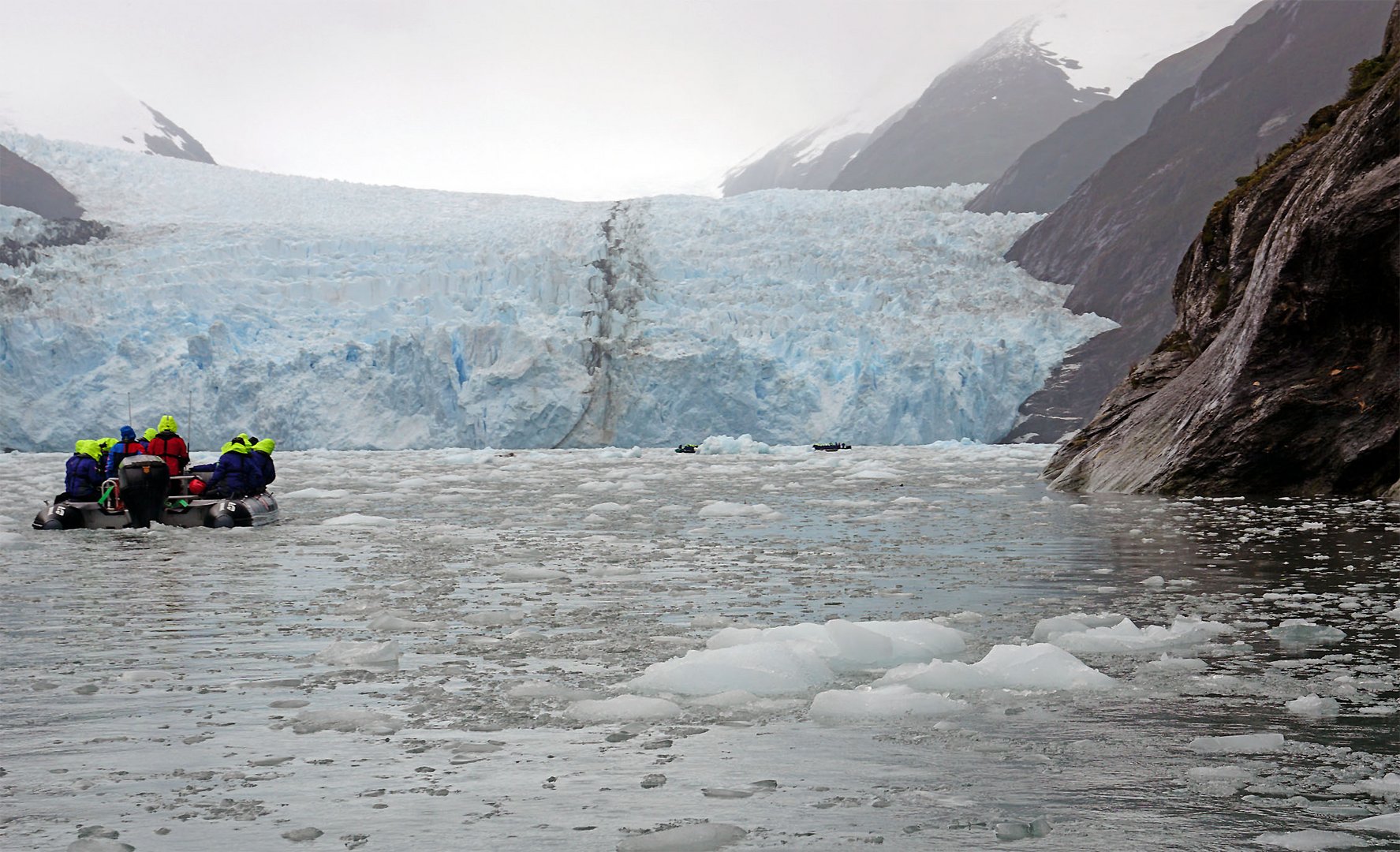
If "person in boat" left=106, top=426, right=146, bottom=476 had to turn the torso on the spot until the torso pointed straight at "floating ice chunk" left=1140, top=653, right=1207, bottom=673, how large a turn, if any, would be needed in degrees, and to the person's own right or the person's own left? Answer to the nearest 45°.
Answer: approximately 180°

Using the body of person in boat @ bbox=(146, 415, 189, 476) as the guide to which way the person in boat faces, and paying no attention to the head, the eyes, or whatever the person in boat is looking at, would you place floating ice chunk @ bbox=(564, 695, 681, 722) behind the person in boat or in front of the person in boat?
behind

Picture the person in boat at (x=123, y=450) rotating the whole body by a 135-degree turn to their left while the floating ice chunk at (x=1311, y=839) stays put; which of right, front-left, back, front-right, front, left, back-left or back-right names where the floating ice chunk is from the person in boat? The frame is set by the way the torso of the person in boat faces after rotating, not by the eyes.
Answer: front-left

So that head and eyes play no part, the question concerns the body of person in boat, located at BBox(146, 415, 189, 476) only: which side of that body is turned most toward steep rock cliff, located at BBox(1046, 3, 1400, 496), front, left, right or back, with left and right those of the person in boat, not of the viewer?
right

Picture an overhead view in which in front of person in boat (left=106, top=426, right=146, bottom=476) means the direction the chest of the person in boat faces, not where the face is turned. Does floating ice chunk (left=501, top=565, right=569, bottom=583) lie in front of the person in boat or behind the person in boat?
behind

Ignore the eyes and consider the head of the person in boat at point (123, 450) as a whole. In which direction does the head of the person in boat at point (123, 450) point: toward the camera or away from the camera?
away from the camera

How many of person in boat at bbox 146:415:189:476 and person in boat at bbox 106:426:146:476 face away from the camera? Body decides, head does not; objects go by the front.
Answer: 2

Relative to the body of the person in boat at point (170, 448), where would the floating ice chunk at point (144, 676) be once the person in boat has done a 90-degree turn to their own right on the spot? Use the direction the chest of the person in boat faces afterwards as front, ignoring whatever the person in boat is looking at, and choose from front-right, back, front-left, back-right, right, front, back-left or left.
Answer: right

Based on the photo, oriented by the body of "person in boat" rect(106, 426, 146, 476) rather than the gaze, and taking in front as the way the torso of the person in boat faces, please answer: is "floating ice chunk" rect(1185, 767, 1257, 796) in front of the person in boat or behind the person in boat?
behind

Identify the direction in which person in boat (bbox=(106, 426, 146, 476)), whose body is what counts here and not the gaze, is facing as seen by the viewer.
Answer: away from the camera

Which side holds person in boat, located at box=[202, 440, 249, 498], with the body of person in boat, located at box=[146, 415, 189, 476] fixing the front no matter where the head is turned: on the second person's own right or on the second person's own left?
on the second person's own right

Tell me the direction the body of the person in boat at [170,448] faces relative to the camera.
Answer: away from the camera

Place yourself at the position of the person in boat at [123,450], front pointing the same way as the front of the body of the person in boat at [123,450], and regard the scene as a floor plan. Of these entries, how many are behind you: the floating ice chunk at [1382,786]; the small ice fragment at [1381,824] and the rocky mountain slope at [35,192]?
2
